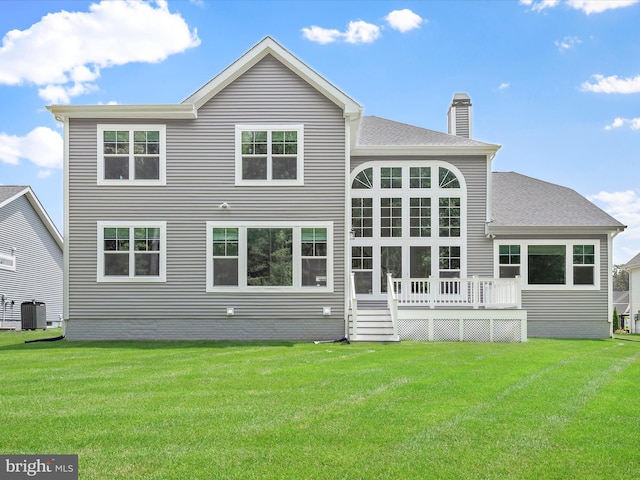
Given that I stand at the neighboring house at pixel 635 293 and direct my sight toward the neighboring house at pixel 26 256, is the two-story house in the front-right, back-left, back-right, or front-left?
front-left

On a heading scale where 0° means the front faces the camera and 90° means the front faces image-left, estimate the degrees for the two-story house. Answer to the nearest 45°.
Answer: approximately 180°

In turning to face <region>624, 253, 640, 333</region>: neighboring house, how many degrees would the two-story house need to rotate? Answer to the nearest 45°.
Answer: approximately 45° to its right

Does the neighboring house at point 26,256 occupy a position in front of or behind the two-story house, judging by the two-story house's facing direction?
in front

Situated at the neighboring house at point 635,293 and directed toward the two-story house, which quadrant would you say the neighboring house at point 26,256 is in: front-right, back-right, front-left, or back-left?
front-right
